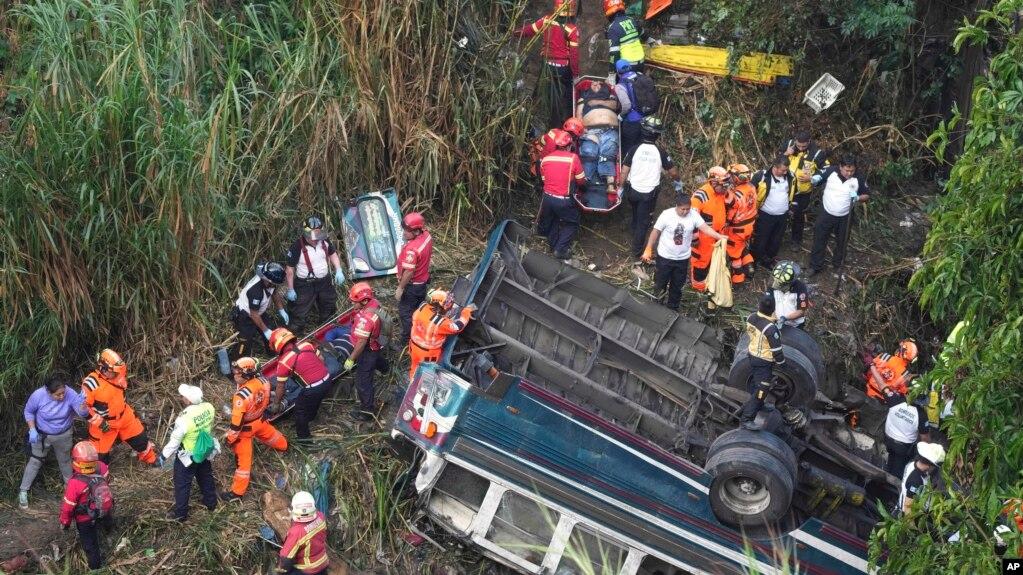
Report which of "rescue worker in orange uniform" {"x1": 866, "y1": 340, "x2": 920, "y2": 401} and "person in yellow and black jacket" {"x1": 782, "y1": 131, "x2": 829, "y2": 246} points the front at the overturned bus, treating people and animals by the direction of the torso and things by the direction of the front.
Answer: the person in yellow and black jacket

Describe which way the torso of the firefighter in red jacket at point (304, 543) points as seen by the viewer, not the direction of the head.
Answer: away from the camera

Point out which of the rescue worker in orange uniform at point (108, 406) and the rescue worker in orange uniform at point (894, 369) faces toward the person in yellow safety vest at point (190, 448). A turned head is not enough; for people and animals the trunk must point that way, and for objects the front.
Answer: the rescue worker in orange uniform at point (108, 406)

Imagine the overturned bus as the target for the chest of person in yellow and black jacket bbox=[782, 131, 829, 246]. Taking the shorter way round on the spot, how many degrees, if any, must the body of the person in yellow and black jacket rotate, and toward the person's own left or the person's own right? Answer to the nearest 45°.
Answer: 0° — they already face it

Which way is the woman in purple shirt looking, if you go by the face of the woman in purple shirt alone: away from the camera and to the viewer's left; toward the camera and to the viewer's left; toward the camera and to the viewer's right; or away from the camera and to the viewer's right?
toward the camera and to the viewer's right

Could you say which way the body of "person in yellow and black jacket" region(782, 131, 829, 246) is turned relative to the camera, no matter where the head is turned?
toward the camera

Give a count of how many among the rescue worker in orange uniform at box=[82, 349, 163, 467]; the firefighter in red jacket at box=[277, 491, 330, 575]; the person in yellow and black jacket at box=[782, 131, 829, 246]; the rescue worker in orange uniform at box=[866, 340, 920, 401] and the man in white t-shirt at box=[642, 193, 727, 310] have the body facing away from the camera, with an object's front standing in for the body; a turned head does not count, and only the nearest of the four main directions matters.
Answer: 1

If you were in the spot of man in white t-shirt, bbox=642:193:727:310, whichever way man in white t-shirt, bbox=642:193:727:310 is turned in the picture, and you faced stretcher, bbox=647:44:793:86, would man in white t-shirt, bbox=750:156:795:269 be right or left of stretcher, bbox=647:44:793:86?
right

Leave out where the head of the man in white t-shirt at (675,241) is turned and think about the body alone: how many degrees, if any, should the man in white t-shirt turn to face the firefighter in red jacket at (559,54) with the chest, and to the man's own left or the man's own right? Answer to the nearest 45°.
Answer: approximately 135° to the man's own right

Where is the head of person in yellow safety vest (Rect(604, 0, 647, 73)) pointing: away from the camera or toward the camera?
away from the camera

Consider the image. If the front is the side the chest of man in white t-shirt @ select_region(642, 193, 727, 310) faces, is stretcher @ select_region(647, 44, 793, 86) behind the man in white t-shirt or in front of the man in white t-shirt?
behind

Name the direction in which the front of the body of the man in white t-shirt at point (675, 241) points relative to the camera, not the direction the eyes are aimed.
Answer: toward the camera

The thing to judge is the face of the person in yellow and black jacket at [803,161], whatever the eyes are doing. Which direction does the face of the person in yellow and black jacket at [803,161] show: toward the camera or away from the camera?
toward the camera

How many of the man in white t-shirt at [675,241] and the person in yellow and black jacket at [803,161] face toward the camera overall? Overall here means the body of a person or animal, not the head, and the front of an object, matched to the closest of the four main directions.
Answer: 2

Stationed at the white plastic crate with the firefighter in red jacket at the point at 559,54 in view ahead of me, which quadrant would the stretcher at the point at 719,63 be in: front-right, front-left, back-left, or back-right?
front-right
